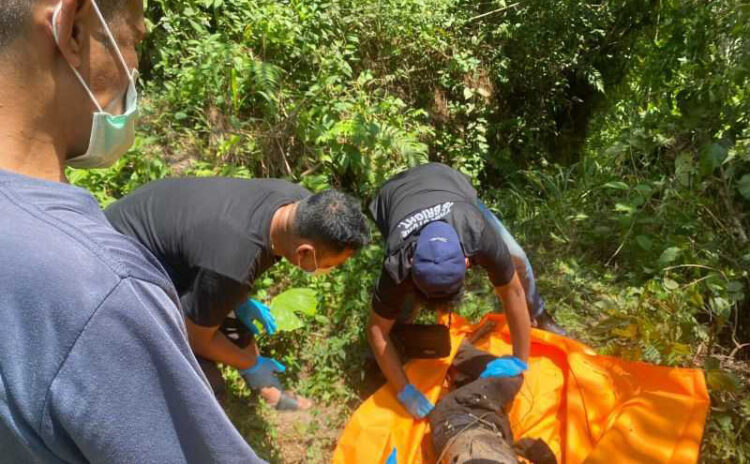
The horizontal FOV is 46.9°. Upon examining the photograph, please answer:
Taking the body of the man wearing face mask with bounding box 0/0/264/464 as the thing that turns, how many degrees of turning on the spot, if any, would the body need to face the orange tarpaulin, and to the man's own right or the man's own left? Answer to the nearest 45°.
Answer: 0° — they already face it

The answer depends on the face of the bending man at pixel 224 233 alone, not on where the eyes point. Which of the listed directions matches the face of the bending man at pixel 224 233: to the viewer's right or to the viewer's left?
to the viewer's right

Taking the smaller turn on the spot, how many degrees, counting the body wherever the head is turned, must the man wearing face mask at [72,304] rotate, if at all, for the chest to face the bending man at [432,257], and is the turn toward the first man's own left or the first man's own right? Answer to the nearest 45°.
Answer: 0° — they already face them

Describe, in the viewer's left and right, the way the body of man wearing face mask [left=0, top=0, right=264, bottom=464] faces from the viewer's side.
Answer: facing away from the viewer and to the right of the viewer

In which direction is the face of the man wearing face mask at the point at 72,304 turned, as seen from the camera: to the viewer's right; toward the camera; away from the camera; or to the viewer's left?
to the viewer's right
